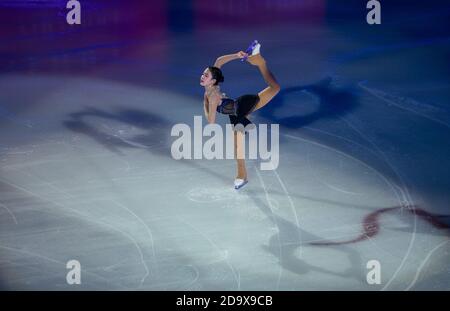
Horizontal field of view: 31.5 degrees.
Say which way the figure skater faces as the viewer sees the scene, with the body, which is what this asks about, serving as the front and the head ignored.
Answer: to the viewer's left
